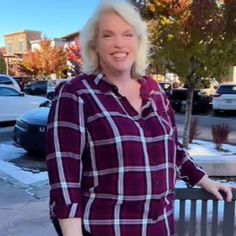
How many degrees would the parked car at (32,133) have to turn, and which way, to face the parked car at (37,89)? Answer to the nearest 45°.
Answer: approximately 135° to its right

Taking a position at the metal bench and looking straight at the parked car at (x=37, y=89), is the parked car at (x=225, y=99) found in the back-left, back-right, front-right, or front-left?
front-right

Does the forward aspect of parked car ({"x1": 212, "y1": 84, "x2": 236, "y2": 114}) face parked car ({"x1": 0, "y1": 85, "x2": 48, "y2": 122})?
no

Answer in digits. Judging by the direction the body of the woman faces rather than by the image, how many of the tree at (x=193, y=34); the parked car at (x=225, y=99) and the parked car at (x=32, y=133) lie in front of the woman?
0

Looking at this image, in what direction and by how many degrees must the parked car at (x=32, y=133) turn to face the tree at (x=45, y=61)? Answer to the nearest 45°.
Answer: approximately 135° to its right

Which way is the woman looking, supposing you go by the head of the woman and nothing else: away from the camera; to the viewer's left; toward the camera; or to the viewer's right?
toward the camera

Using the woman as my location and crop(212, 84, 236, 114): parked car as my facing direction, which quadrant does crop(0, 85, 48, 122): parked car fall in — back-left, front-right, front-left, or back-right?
front-left

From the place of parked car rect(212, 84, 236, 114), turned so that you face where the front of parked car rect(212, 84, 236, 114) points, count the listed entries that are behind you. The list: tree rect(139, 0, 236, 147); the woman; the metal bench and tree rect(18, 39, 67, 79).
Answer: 3

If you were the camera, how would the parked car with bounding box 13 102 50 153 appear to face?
facing the viewer and to the left of the viewer

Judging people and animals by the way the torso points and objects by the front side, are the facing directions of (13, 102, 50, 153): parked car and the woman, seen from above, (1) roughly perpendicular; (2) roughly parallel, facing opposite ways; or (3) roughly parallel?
roughly perpendicular

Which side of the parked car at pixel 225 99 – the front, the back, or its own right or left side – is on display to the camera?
back

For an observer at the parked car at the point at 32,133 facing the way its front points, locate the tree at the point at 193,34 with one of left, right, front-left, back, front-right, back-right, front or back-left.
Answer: back-left
